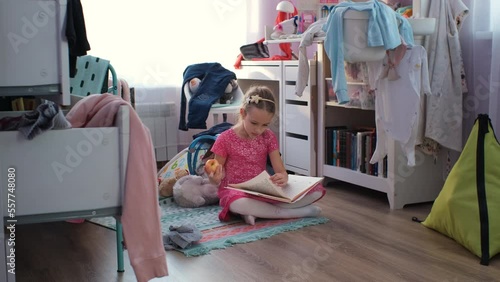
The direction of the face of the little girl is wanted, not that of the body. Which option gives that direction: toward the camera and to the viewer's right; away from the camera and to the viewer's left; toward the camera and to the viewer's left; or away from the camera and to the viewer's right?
toward the camera and to the viewer's right

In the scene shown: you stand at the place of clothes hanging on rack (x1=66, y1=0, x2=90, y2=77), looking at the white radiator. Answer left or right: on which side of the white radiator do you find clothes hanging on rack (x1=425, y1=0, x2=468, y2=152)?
right

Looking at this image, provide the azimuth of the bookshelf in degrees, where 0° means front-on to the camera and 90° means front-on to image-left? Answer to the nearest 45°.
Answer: approximately 45°

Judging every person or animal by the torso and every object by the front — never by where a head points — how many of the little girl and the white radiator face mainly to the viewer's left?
0

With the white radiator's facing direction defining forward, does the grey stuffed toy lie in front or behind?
in front

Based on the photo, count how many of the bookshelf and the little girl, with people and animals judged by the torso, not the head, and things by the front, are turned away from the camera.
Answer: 0

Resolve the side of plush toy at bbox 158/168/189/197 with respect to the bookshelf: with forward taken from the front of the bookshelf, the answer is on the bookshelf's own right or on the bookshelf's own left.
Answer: on the bookshelf's own right

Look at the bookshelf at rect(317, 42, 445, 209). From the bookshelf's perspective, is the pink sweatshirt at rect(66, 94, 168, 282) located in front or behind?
in front

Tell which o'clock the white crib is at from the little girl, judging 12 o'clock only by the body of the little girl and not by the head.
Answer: The white crib is roughly at 2 o'clock from the little girl.
